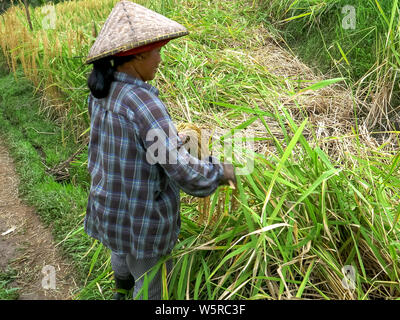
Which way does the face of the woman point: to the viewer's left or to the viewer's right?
to the viewer's right

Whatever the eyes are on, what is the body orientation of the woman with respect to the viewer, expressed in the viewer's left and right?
facing away from the viewer and to the right of the viewer
